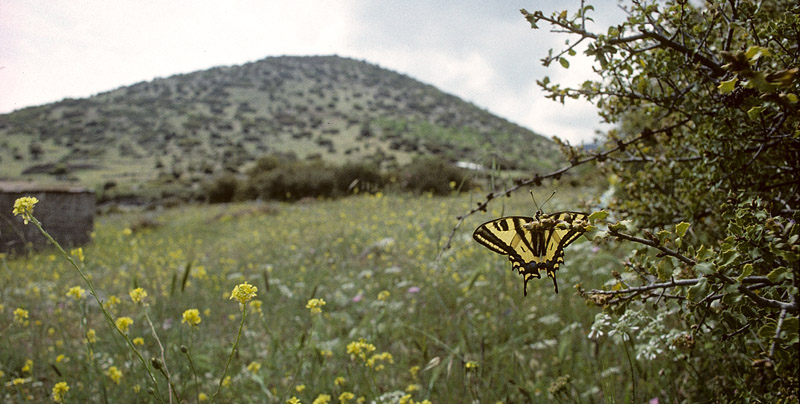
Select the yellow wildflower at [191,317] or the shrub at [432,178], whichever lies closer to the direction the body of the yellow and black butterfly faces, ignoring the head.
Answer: the shrub

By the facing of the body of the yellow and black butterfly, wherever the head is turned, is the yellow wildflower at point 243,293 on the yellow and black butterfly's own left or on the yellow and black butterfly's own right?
on the yellow and black butterfly's own left

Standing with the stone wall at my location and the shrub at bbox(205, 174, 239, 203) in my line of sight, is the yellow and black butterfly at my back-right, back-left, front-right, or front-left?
back-right

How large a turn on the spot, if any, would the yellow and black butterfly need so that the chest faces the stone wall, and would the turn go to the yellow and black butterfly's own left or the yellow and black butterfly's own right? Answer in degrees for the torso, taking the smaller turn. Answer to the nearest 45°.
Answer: approximately 45° to the yellow and black butterfly's own left

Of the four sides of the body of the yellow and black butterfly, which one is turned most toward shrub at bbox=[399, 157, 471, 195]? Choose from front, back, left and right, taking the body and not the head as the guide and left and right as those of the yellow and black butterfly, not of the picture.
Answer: front

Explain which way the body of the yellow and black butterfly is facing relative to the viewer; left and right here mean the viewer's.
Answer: facing away from the viewer

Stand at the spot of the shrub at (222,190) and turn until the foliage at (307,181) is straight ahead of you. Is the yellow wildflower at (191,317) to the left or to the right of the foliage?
right

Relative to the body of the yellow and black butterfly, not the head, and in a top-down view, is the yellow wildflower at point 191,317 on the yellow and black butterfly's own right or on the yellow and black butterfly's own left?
on the yellow and black butterfly's own left
